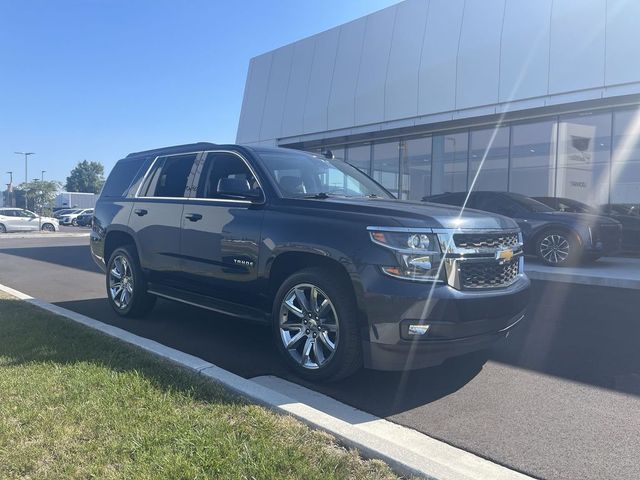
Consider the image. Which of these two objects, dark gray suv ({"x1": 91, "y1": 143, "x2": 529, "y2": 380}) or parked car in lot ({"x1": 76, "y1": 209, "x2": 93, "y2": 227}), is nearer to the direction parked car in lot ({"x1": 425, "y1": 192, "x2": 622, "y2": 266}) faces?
the dark gray suv

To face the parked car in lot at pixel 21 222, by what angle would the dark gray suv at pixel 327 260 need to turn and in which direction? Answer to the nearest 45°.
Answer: approximately 180°

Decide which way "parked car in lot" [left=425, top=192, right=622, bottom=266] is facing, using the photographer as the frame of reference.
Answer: facing the viewer and to the right of the viewer

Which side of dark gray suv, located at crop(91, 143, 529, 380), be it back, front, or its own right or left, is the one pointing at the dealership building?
left

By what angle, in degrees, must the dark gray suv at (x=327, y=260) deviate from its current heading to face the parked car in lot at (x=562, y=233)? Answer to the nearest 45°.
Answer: approximately 90° to its left

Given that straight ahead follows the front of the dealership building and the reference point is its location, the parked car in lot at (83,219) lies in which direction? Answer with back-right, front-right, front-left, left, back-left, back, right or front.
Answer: right

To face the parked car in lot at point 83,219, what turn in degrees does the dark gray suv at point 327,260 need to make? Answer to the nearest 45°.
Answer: approximately 180°

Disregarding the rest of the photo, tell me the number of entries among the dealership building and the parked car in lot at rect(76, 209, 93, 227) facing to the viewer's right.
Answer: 0
